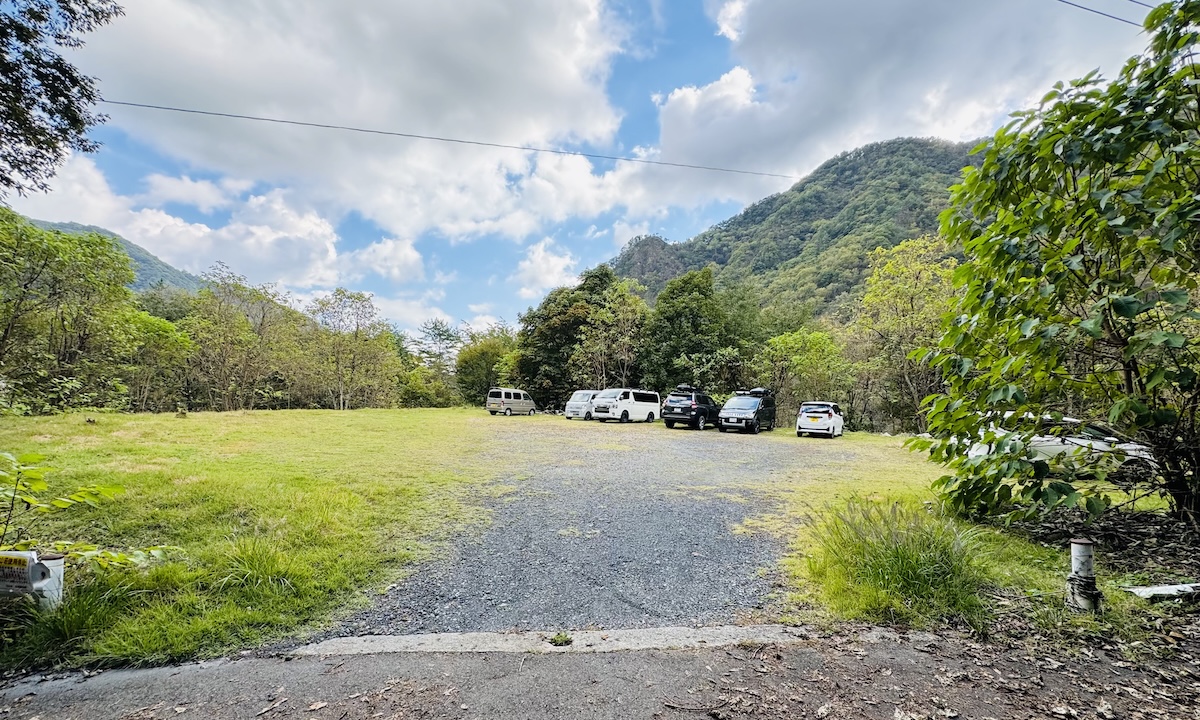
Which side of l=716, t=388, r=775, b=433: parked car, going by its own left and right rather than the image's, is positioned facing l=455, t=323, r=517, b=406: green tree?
right

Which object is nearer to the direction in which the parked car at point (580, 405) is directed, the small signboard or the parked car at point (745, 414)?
the small signboard

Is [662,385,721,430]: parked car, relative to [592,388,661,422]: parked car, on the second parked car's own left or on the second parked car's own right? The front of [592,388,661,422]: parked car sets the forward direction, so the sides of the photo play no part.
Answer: on the second parked car's own left

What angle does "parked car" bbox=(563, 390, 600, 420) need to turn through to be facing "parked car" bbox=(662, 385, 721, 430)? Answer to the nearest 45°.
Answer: approximately 90° to its left

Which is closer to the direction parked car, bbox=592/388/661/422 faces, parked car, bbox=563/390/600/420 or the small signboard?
the small signboard

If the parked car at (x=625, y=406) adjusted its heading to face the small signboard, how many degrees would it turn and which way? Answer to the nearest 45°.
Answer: approximately 45° to its left

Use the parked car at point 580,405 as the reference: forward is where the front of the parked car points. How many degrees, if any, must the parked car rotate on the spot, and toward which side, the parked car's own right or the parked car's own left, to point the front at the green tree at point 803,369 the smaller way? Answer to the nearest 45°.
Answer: approximately 135° to the parked car's own left

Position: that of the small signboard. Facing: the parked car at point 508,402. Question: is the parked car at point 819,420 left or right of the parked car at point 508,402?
right

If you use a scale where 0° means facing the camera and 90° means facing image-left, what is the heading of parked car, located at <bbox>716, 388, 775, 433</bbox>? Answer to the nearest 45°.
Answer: approximately 45°

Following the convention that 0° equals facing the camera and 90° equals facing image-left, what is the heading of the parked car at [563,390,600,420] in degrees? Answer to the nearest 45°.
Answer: approximately 45°
